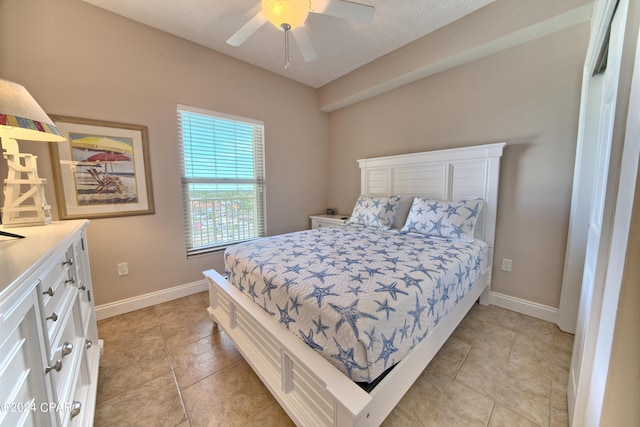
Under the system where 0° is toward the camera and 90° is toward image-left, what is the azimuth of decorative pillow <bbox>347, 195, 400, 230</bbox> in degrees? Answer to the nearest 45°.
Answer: approximately 45°

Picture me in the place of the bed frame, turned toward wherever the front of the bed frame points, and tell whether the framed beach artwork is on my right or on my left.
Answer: on my right

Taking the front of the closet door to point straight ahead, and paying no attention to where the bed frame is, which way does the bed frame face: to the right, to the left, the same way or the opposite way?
to the left

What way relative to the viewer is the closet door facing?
to the viewer's left

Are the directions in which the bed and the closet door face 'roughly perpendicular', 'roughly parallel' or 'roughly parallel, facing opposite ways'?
roughly perpendicular

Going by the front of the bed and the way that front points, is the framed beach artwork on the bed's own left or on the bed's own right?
on the bed's own right

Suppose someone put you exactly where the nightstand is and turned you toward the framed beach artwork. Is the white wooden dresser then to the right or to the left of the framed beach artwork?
left

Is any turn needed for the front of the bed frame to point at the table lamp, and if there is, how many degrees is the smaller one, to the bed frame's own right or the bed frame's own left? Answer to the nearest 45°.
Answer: approximately 45° to the bed frame's own right

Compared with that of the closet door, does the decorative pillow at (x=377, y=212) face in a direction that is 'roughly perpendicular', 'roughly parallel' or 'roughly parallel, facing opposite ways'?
roughly perpendicular

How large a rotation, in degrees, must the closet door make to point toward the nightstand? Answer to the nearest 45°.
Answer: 0° — it already faces it
